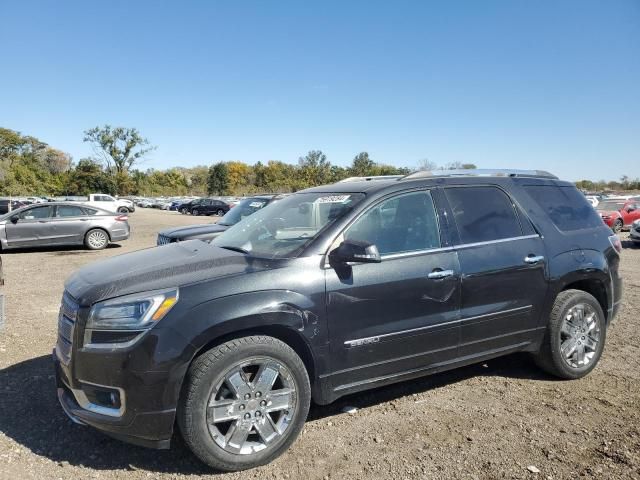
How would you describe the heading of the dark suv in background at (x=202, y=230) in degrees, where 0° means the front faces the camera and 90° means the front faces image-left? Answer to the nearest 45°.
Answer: approximately 45°

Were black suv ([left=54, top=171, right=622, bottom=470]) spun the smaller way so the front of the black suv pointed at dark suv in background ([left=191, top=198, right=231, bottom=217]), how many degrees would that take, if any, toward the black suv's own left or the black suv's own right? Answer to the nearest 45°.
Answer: approximately 135° to the black suv's own right

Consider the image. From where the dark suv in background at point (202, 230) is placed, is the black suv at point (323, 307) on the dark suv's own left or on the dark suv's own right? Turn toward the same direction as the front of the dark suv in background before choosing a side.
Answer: on the dark suv's own left

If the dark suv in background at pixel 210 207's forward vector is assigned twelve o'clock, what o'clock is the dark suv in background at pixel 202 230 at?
the dark suv in background at pixel 202 230 is roughly at 9 o'clock from the dark suv in background at pixel 210 207.

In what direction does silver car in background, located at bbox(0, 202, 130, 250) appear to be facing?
to the viewer's left

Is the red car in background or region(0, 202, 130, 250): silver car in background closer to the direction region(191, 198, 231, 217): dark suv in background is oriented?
the silver car in background

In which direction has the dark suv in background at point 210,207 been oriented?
to the viewer's left

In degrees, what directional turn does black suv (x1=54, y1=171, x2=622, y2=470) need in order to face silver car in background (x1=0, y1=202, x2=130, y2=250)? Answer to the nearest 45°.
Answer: approximately 90° to its right

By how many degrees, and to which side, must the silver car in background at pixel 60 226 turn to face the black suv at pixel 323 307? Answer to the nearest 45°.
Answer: approximately 90° to its left

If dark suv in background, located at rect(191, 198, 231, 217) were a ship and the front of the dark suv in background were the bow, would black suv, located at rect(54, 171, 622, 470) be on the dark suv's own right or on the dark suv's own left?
on the dark suv's own left

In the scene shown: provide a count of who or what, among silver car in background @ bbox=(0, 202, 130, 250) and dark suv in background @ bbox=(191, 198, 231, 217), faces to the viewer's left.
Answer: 2
